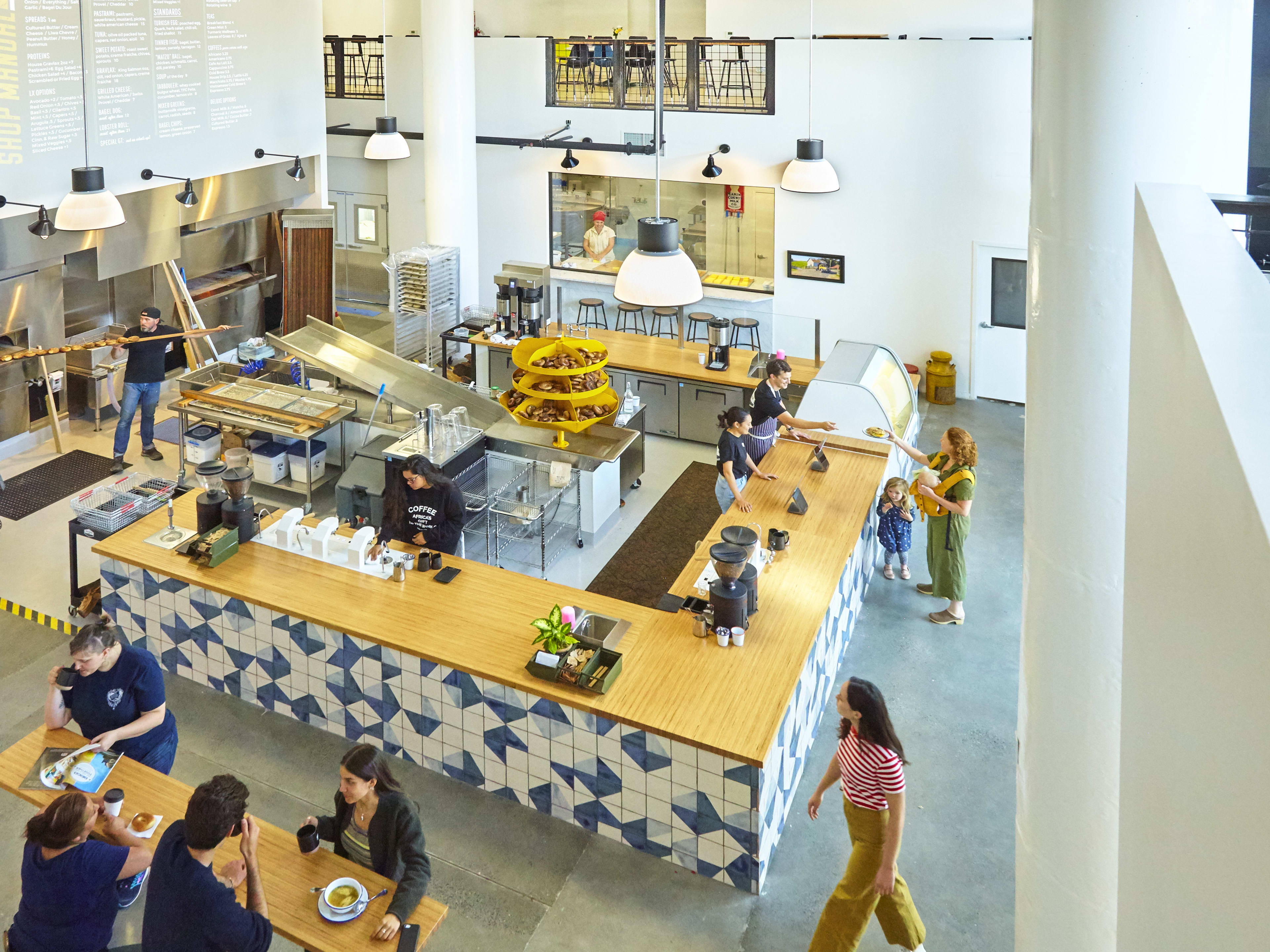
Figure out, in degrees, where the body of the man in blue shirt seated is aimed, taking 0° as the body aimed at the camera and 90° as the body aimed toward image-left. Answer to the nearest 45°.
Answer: approximately 225°

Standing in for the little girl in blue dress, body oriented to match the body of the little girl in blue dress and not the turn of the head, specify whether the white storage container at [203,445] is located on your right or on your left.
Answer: on your right

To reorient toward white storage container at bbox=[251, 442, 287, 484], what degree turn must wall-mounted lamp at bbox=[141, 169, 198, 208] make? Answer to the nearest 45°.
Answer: approximately 45° to its right

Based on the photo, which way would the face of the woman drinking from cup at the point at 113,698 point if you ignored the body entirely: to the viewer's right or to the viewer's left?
to the viewer's left

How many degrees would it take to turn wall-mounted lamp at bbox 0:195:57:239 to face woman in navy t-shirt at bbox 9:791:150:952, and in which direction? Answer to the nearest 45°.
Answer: approximately 45° to its right

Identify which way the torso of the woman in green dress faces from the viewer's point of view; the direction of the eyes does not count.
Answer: to the viewer's left

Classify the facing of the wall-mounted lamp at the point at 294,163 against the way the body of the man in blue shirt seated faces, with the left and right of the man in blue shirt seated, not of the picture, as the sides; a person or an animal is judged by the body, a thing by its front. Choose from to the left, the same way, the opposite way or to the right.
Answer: to the right

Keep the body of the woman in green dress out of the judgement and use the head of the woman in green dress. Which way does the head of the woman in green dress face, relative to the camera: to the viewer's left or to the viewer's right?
to the viewer's left

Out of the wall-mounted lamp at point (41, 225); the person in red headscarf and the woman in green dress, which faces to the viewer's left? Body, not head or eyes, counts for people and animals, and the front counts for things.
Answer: the woman in green dress

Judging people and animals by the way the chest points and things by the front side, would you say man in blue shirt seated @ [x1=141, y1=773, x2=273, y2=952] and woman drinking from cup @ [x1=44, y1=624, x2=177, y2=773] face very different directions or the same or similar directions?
very different directions
